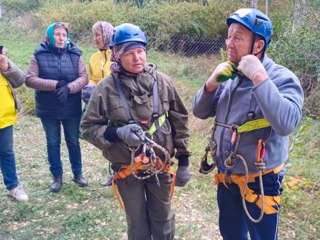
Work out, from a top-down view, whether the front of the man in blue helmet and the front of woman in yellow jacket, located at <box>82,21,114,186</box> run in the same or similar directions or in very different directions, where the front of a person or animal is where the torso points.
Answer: same or similar directions

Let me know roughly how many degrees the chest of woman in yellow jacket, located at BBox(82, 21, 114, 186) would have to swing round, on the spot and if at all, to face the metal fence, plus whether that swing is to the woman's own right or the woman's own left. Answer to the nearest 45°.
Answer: approximately 135° to the woman's own right

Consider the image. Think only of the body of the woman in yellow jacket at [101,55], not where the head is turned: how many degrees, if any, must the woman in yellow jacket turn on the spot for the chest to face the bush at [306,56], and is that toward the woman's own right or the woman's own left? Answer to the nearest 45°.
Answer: approximately 180°

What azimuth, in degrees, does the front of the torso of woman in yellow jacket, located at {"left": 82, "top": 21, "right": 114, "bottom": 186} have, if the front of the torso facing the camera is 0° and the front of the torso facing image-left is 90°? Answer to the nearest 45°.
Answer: approximately 45°

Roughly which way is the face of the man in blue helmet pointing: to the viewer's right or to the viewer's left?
to the viewer's left

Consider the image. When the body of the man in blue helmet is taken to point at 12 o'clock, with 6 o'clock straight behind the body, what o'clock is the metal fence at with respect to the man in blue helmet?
The metal fence is roughly at 4 o'clock from the man in blue helmet.

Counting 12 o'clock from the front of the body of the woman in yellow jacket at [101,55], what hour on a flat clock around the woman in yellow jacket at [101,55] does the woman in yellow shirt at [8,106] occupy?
the woman in yellow shirt at [8,106] is roughly at 1 o'clock from the woman in yellow jacket at [101,55].

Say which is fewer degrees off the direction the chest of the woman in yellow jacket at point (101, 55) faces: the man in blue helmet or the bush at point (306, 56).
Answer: the man in blue helmet

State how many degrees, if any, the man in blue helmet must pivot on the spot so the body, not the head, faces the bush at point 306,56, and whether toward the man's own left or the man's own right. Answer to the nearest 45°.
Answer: approximately 135° to the man's own right

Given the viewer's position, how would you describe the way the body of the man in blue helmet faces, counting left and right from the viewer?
facing the viewer and to the left of the viewer

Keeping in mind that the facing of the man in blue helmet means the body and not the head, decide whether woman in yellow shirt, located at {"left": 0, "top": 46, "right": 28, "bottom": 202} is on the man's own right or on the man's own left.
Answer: on the man's own right

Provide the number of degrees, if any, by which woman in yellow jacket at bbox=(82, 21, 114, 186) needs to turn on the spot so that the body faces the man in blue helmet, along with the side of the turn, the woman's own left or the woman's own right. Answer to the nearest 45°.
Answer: approximately 45° to the woman's own left

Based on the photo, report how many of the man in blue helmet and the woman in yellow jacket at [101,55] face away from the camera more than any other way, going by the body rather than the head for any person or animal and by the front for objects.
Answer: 0

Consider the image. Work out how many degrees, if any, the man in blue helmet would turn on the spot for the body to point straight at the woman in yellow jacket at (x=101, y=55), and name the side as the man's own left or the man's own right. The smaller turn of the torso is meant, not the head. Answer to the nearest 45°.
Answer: approximately 90° to the man's own right

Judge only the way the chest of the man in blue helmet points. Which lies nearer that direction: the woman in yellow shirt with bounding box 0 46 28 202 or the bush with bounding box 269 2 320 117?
the woman in yellow shirt
